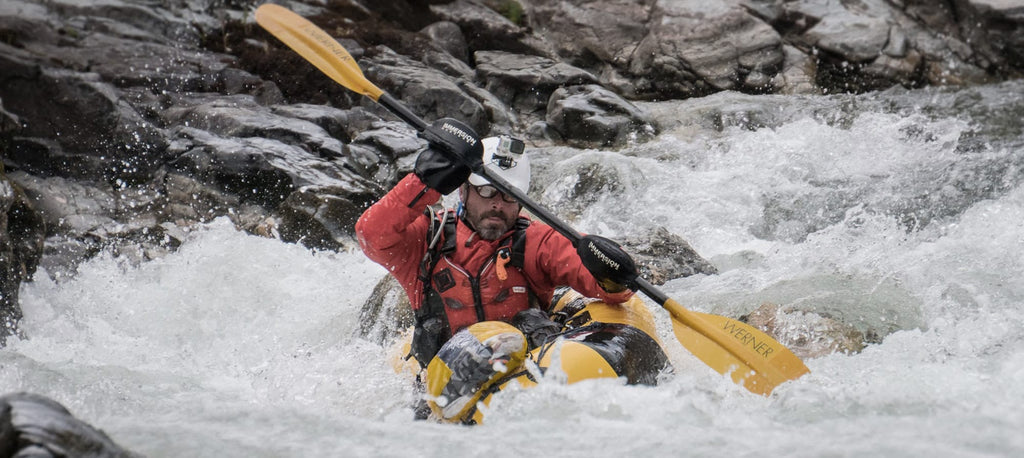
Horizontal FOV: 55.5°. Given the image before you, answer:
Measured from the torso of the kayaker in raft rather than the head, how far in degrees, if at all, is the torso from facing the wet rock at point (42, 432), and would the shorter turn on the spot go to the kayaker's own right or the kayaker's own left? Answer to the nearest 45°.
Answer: approximately 45° to the kayaker's own right

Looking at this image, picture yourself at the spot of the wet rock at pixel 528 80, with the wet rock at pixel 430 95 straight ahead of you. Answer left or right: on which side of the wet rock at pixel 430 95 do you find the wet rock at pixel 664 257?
left

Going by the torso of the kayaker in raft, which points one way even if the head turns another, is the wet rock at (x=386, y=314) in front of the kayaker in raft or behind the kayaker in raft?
behind

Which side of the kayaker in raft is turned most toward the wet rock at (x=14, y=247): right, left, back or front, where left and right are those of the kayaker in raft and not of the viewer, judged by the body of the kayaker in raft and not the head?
right

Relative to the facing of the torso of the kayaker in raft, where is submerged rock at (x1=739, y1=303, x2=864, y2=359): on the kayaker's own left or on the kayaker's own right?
on the kayaker's own left

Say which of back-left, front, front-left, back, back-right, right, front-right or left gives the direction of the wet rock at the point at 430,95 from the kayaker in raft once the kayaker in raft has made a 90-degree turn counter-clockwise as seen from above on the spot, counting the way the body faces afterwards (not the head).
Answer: left

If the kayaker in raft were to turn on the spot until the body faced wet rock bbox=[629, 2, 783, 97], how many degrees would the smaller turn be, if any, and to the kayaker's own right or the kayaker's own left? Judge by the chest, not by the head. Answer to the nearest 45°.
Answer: approximately 180°

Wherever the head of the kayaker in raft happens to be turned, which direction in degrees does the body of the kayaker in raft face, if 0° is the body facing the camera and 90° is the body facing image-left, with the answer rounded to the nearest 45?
approximately 0°

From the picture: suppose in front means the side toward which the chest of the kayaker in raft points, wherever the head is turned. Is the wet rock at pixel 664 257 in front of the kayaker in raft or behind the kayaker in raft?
behind

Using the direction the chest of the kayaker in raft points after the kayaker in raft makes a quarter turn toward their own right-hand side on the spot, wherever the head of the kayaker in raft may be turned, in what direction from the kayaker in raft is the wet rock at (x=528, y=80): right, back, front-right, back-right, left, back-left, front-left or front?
right

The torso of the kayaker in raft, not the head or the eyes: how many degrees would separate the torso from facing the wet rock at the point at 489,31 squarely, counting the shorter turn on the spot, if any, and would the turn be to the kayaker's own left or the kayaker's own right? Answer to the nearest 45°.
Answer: approximately 180°
